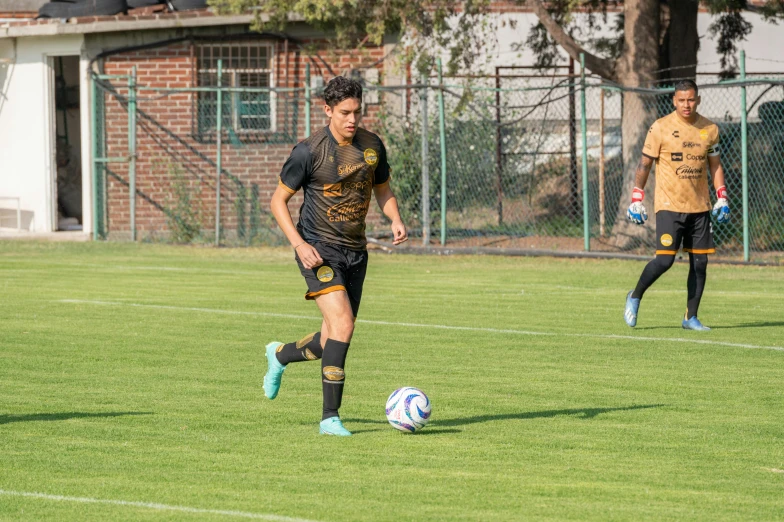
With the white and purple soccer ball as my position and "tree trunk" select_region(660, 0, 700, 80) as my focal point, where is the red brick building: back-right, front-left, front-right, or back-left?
front-left

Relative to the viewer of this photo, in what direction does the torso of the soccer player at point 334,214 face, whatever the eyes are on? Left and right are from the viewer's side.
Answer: facing the viewer and to the right of the viewer

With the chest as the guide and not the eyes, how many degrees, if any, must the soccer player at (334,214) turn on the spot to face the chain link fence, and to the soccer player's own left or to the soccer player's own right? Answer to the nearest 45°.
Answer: approximately 135° to the soccer player's own left

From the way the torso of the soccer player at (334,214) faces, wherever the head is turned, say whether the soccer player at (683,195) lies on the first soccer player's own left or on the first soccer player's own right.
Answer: on the first soccer player's own left

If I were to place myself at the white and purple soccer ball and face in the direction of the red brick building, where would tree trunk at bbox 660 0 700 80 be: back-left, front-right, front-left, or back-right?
front-right

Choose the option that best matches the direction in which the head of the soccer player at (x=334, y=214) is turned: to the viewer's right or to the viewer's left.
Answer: to the viewer's right

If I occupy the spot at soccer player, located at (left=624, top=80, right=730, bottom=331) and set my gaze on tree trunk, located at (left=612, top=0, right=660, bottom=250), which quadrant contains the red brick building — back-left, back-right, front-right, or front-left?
front-left

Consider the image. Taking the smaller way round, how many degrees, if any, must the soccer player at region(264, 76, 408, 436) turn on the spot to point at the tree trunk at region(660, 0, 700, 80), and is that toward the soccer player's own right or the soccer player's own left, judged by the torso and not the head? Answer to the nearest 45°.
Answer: approximately 135° to the soccer player's own left
